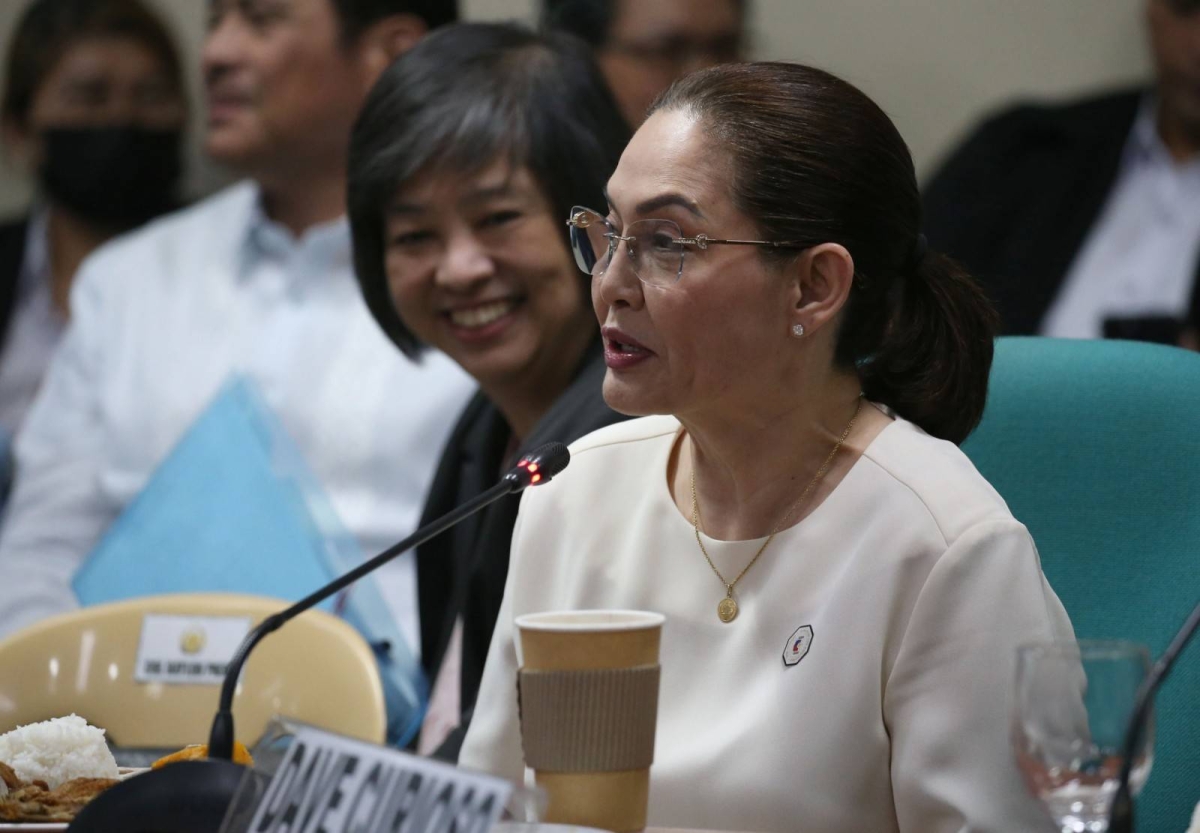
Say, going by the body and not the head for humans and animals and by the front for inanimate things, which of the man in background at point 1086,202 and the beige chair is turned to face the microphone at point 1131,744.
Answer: the man in background

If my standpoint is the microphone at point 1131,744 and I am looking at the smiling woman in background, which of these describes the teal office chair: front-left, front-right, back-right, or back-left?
front-right

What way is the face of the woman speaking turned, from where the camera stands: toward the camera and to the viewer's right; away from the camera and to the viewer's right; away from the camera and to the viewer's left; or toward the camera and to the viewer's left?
toward the camera and to the viewer's left

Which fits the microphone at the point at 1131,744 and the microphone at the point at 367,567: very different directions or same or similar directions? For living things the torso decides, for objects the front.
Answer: same or similar directions

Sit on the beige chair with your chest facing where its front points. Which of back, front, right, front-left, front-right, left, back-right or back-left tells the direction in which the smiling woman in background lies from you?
front-right

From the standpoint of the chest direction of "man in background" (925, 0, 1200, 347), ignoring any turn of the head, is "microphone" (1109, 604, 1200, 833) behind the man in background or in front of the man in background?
in front

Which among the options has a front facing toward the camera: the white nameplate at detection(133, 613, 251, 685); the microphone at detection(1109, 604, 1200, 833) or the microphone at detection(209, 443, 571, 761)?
the white nameplate

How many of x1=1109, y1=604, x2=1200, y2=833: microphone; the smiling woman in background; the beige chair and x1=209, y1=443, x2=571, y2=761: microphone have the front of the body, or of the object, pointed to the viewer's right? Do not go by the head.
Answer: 2

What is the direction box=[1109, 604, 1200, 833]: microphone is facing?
to the viewer's right

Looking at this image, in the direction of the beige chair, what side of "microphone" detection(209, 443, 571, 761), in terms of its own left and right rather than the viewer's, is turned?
left

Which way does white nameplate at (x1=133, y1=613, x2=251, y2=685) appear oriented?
toward the camera

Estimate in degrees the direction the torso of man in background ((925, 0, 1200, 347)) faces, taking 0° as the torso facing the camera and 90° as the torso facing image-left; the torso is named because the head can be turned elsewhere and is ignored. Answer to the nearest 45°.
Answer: approximately 0°

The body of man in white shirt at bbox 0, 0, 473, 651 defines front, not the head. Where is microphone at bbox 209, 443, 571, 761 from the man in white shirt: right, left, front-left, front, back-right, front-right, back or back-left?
front-left

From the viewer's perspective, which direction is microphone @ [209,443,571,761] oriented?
to the viewer's right
